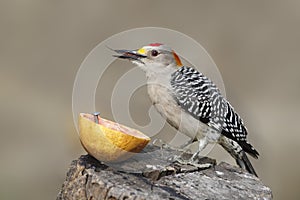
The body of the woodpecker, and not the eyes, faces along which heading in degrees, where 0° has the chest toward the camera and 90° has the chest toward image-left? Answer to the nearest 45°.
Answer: approximately 90°
